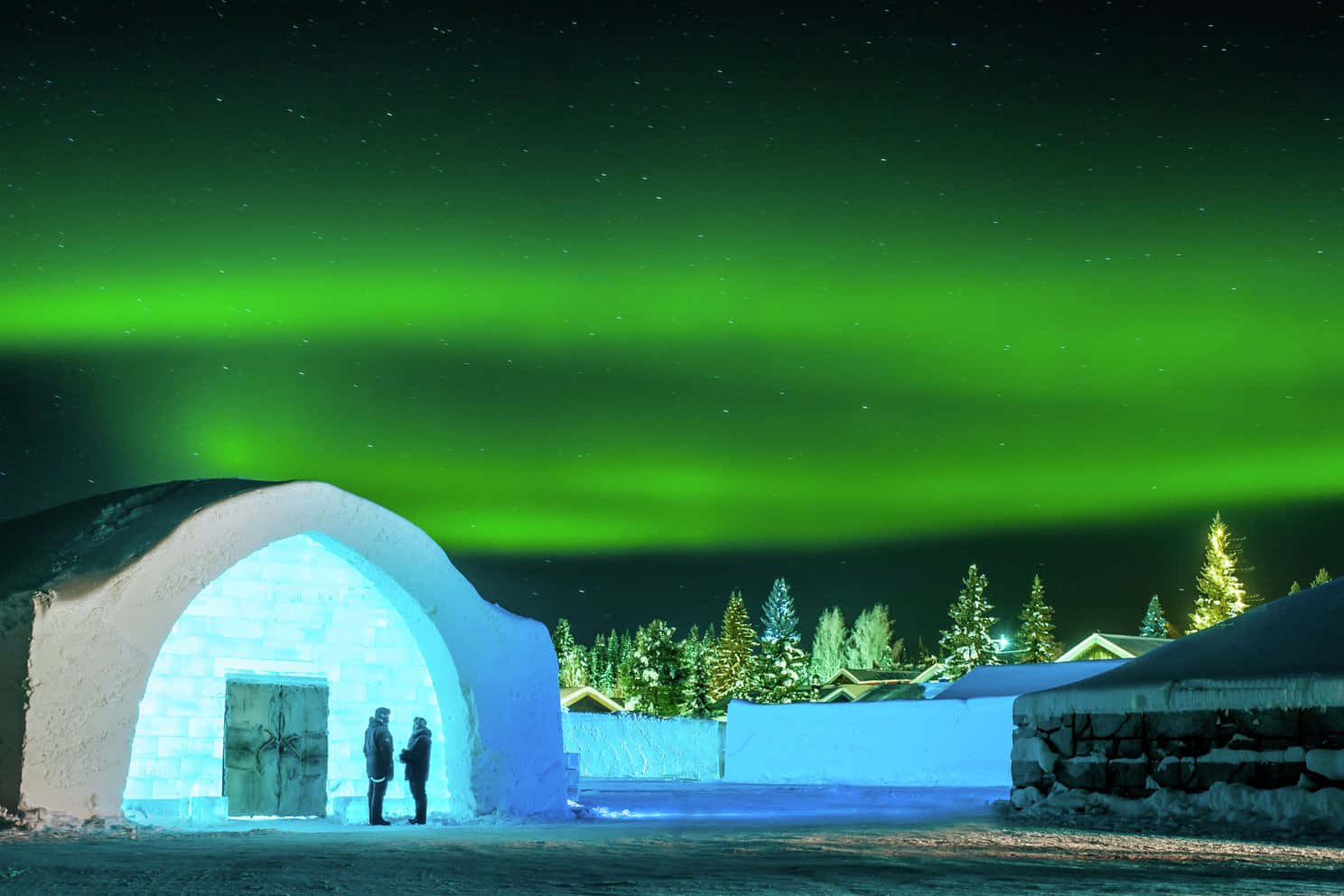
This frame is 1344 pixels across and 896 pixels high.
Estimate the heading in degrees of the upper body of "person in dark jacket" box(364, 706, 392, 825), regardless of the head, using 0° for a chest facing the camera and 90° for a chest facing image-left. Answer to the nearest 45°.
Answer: approximately 270°

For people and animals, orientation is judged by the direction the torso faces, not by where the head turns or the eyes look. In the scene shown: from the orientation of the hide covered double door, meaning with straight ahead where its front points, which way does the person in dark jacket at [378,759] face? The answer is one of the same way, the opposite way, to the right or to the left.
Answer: to the left

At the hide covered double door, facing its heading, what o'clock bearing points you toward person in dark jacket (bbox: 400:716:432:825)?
The person in dark jacket is roughly at 10 o'clock from the hide covered double door.

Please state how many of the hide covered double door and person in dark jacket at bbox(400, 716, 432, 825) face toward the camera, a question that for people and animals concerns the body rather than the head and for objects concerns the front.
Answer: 1

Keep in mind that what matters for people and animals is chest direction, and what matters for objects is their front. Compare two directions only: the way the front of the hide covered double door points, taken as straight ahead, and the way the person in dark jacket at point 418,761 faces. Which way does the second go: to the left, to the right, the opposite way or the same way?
to the right

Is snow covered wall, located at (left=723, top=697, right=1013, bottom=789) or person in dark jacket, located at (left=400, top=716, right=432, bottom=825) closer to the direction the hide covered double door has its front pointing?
the person in dark jacket

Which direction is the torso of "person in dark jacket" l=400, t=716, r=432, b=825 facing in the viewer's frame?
to the viewer's left
